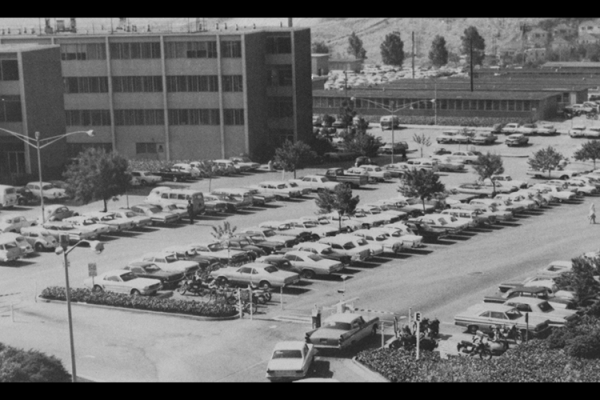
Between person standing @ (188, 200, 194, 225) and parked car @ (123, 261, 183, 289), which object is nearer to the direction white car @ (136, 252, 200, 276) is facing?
the parked car

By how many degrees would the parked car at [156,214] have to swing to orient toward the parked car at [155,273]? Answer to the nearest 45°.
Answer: approximately 45° to its right

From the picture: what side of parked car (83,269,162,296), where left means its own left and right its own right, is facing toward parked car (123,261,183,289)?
left

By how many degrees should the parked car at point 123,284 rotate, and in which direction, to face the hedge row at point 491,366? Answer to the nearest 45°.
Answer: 0° — it already faces it

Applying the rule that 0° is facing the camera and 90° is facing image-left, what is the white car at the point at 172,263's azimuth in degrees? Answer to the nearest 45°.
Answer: approximately 315°
